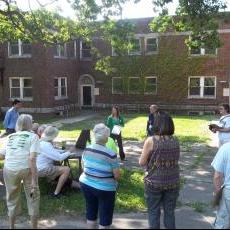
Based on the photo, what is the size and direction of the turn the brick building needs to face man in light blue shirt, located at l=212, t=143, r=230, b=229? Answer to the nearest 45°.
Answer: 0° — it already faces them

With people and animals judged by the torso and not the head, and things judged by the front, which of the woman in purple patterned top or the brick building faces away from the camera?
the woman in purple patterned top

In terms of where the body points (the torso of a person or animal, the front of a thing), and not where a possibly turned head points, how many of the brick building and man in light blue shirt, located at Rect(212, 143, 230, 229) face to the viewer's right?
0

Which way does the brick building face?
toward the camera

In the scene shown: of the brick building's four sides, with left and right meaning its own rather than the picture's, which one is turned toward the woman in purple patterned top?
front

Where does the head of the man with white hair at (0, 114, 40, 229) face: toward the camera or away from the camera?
away from the camera

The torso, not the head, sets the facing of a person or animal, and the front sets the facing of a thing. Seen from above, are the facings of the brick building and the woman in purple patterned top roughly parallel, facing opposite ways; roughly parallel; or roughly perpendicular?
roughly parallel, facing opposite ways

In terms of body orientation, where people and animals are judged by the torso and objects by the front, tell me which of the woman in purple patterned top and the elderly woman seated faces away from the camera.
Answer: the woman in purple patterned top

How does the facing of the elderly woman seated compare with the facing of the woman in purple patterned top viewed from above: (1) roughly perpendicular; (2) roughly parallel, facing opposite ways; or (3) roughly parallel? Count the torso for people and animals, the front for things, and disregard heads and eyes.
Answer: roughly perpendicular

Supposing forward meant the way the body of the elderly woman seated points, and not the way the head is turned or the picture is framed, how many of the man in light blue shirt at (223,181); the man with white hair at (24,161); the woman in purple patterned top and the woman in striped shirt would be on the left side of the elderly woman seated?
0

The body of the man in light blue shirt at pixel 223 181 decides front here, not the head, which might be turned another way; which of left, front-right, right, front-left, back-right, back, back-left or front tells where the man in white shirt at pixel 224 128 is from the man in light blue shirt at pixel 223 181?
front

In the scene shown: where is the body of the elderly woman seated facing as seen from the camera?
to the viewer's right

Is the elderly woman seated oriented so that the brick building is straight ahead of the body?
no
